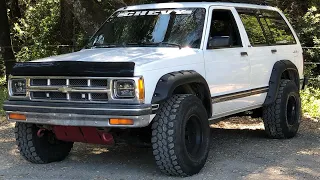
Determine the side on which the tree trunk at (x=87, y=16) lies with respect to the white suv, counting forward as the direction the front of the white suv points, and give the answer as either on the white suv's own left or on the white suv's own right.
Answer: on the white suv's own right

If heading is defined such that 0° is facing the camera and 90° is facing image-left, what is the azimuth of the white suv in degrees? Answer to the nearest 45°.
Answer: approximately 45°

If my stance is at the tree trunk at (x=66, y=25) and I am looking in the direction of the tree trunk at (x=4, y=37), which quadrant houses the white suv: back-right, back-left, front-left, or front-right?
back-left

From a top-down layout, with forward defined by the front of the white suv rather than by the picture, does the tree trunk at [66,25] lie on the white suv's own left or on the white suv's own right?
on the white suv's own right

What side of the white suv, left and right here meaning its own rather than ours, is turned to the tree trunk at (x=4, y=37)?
right
